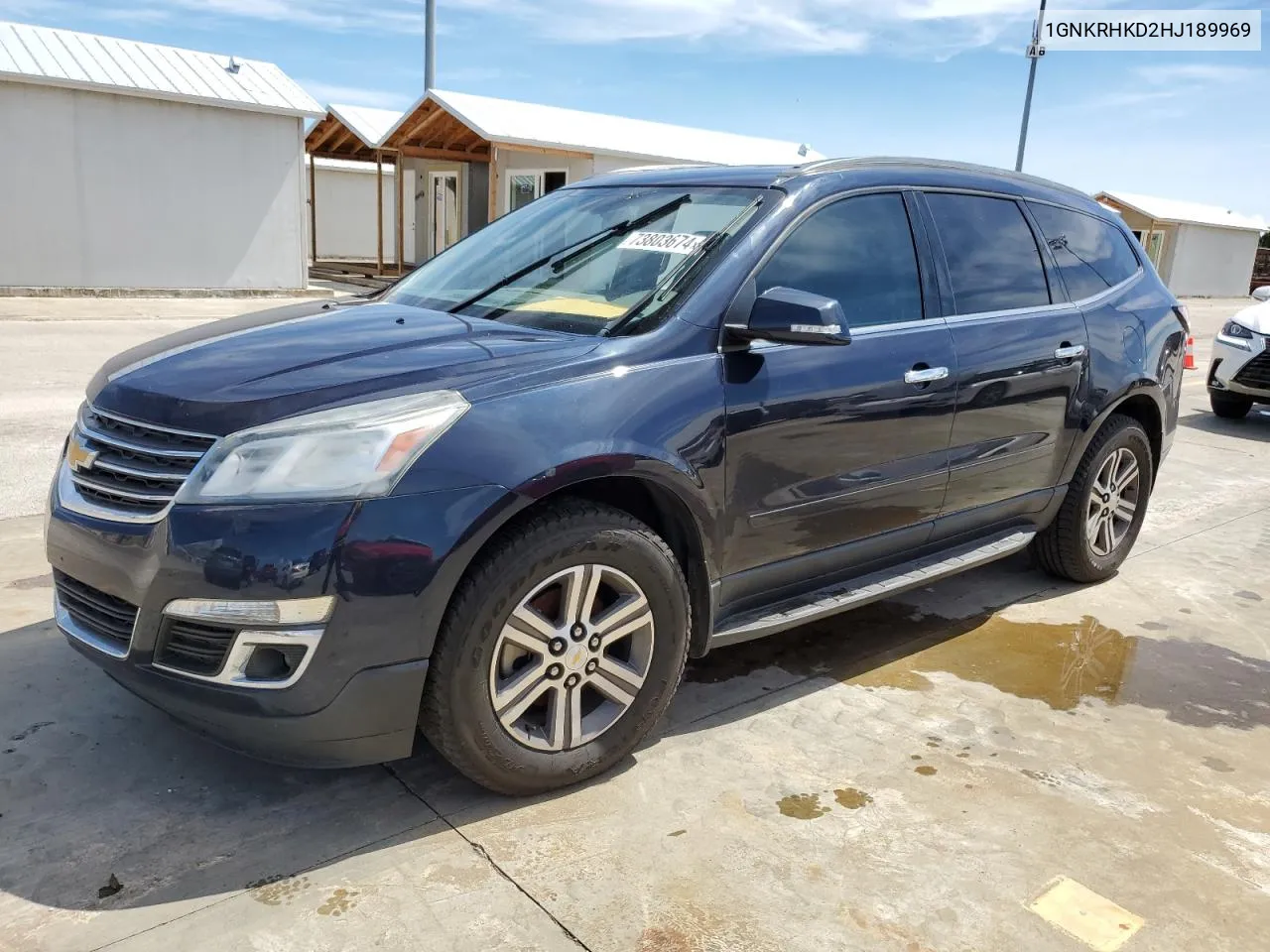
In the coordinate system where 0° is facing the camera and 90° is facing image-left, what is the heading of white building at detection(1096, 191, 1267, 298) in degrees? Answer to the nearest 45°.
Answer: approximately 45°

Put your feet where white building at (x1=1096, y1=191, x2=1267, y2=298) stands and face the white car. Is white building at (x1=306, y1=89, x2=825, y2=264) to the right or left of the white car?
right

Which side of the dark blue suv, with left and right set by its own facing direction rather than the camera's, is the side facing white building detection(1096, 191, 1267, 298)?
back

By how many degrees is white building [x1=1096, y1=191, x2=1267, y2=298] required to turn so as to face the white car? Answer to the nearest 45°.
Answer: approximately 45° to its left

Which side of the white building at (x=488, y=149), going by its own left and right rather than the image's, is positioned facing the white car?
left

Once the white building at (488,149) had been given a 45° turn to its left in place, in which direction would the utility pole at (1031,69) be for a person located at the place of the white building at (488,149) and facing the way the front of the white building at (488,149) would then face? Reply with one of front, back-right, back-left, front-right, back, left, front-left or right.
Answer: left

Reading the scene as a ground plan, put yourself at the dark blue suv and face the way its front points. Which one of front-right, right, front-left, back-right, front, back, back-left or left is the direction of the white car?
back

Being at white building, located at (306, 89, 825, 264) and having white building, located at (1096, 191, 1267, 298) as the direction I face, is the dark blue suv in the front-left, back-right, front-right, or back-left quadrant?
back-right
